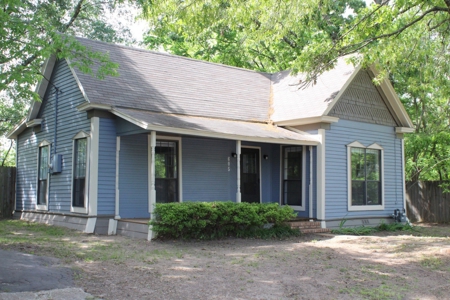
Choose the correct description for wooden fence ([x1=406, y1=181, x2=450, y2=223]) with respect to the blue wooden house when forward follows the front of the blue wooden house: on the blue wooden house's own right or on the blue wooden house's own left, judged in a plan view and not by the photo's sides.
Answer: on the blue wooden house's own left

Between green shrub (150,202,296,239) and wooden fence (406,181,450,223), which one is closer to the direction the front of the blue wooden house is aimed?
the green shrub

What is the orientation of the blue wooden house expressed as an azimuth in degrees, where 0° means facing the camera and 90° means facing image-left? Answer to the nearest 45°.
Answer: approximately 315°

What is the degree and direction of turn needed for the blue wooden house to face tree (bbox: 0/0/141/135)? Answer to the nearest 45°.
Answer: approximately 90° to its right

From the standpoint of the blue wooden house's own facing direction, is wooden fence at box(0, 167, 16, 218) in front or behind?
behind

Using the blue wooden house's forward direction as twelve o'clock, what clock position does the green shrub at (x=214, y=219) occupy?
The green shrub is roughly at 1 o'clock from the blue wooden house.
